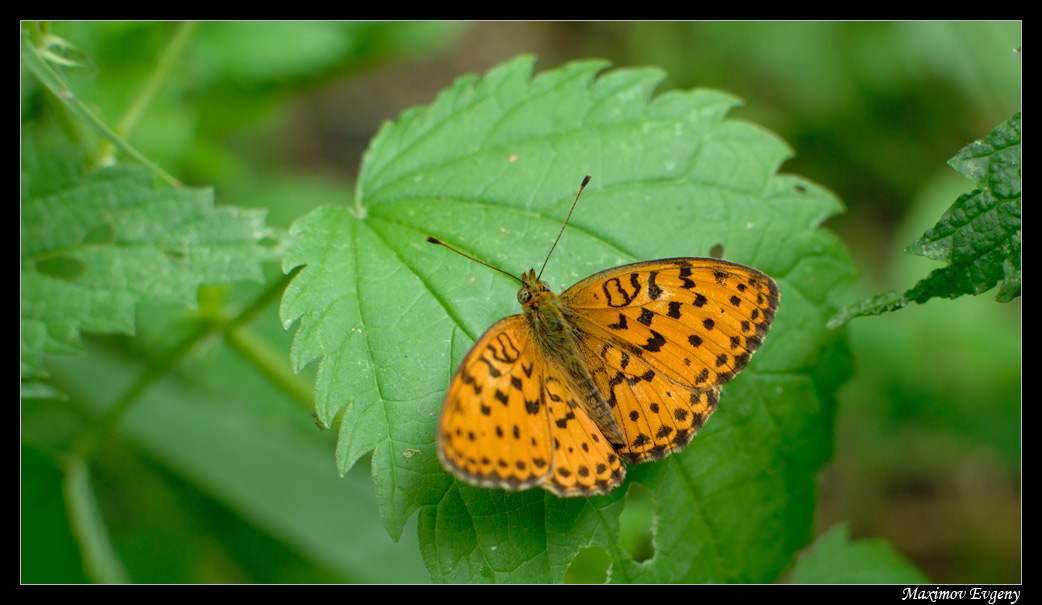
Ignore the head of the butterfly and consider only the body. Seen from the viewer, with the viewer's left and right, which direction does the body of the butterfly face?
facing away from the viewer and to the left of the viewer

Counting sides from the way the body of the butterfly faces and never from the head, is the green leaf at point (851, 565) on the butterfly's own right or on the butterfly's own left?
on the butterfly's own right
